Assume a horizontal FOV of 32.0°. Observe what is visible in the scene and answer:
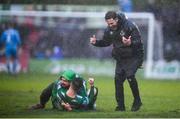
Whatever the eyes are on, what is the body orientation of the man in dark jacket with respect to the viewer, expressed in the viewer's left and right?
facing the viewer and to the left of the viewer

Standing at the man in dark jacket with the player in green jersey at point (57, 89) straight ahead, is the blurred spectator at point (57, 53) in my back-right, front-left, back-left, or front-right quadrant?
front-right

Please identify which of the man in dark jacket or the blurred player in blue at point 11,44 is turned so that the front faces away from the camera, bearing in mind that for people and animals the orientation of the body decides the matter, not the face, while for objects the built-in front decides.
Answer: the blurred player in blue

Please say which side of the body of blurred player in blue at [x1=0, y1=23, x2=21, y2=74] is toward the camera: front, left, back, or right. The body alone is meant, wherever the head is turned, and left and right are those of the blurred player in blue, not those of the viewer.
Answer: back

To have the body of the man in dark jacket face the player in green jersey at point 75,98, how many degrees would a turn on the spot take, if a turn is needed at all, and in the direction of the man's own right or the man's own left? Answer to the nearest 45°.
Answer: approximately 45° to the man's own right

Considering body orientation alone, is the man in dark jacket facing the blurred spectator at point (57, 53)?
no

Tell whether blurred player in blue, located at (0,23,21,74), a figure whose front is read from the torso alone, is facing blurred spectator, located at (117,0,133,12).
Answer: no
